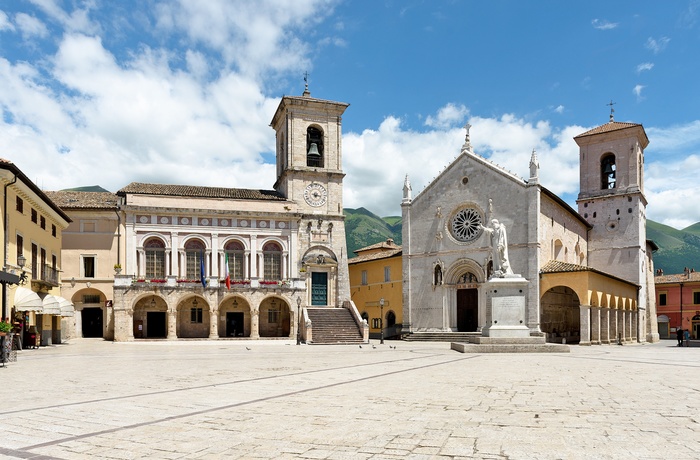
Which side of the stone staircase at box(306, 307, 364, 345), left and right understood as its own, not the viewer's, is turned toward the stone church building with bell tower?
left

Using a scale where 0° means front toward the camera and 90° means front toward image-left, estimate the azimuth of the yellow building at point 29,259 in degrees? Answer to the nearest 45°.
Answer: approximately 315°

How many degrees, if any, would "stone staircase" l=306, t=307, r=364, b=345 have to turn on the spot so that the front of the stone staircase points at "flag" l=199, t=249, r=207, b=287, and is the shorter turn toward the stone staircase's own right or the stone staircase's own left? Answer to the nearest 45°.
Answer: approximately 90° to the stone staircase's own right

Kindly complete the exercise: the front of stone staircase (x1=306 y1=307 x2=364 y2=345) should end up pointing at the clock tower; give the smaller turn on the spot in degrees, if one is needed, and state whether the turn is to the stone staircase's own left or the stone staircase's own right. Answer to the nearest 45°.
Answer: approximately 180°

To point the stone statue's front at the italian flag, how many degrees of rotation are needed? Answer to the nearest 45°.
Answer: approximately 90° to its right

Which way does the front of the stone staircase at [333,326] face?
toward the camera

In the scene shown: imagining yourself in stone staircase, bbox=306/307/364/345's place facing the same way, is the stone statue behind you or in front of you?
in front

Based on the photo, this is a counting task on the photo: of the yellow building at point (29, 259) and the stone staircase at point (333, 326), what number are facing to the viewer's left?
0

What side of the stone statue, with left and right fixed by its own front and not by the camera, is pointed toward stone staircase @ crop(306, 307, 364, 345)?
right

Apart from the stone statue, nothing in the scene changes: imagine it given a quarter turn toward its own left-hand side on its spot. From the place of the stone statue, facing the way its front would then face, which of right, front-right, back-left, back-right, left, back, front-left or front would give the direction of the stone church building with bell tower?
back-left
